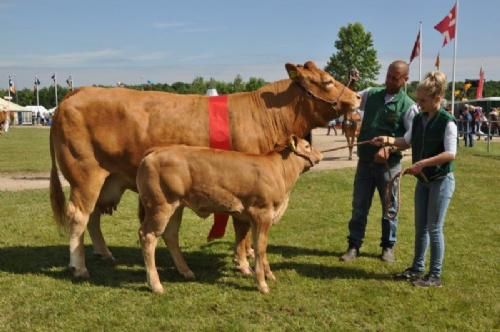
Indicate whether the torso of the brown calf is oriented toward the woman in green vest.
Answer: yes

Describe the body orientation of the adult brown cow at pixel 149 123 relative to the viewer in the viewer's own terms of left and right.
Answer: facing to the right of the viewer

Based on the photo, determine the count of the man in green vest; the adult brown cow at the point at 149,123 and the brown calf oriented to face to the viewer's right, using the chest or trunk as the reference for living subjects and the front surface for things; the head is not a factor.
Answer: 2

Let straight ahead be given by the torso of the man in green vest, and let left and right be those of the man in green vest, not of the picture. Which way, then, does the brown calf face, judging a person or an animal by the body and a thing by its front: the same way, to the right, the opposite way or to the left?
to the left

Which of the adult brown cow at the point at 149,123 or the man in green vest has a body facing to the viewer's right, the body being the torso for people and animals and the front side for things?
the adult brown cow

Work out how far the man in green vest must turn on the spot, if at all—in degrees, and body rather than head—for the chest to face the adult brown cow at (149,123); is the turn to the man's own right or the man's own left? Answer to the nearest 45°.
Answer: approximately 45° to the man's own right

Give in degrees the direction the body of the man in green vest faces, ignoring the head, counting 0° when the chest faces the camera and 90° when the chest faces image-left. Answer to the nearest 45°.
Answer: approximately 0°

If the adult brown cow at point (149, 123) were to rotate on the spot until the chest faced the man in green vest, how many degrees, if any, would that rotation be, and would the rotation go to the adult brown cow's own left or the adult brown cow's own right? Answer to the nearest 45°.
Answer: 0° — it already faces them

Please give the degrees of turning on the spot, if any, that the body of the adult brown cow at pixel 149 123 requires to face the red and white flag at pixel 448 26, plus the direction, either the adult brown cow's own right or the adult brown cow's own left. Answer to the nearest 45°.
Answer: approximately 45° to the adult brown cow's own left

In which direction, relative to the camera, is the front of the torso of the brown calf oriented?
to the viewer's right

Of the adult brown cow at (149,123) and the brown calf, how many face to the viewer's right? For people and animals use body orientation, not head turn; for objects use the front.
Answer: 2
